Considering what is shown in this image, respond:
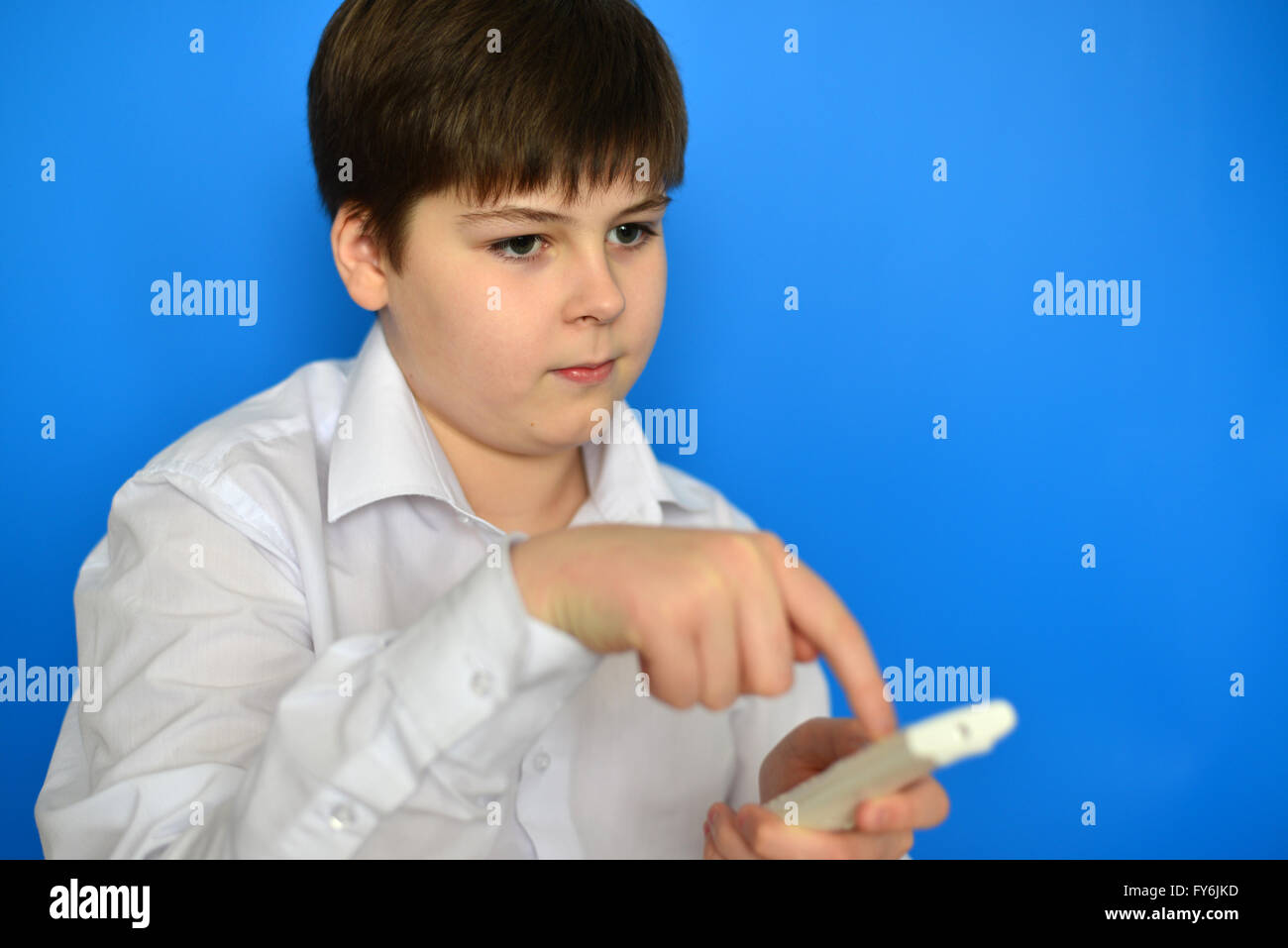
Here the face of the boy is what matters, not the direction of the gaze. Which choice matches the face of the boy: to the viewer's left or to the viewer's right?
to the viewer's right

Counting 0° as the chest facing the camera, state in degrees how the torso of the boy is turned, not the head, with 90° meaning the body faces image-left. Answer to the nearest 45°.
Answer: approximately 315°
